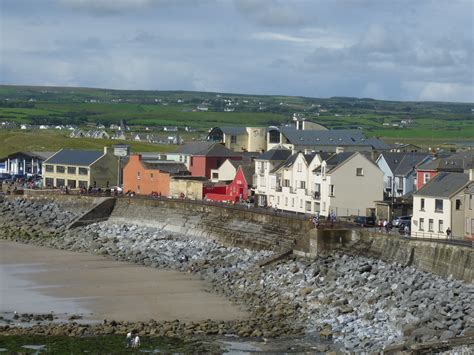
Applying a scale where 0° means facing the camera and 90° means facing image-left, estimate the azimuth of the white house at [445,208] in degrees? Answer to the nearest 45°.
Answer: approximately 45°

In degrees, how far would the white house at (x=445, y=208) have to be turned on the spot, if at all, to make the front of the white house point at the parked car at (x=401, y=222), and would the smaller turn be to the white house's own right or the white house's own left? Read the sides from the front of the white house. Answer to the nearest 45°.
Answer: approximately 90° to the white house's own right

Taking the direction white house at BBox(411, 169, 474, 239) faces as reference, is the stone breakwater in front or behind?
in front

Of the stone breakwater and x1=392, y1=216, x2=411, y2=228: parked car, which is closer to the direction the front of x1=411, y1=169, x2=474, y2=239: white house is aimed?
the stone breakwater
